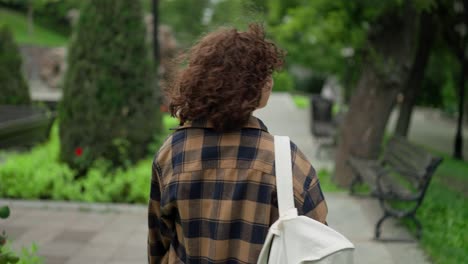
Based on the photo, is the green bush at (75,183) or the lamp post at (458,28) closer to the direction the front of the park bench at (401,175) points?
the green bush

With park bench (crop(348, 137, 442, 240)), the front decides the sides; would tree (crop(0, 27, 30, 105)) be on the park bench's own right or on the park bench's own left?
on the park bench's own right

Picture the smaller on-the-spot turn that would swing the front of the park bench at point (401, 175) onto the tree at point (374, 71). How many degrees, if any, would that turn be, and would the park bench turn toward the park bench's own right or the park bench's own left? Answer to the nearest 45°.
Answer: approximately 135° to the park bench's own right

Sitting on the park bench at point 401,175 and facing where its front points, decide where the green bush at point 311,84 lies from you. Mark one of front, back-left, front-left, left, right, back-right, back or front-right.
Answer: back-right

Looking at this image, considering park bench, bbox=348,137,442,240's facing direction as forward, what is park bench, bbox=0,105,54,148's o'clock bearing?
park bench, bbox=0,105,54,148 is roughly at 2 o'clock from park bench, bbox=348,137,442,240.

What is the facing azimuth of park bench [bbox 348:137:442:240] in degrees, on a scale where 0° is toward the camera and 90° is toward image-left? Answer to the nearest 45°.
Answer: approximately 45°

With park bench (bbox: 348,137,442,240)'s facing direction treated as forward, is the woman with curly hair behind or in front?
in front

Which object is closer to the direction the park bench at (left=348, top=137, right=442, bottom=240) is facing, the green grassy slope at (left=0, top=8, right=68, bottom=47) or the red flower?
the red flower
